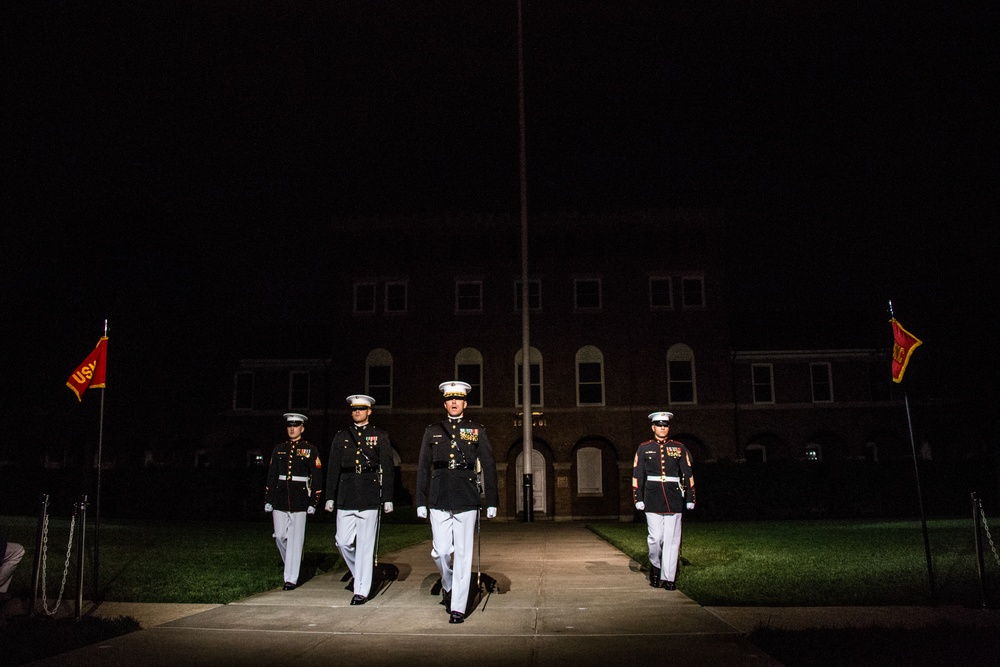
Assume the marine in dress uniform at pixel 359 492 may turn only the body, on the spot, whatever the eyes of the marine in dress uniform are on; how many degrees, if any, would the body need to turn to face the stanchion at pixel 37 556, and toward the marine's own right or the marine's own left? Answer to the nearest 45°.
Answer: approximately 90° to the marine's own right

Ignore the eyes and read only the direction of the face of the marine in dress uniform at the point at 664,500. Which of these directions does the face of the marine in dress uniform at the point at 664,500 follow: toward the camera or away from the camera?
toward the camera

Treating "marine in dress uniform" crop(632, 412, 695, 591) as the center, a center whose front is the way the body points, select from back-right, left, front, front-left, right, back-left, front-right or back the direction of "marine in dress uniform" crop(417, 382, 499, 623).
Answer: front-right

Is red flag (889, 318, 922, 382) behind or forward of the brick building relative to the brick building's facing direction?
forward

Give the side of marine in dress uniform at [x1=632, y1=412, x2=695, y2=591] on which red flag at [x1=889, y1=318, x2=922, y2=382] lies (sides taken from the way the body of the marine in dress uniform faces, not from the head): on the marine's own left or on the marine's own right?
on the marine's own left

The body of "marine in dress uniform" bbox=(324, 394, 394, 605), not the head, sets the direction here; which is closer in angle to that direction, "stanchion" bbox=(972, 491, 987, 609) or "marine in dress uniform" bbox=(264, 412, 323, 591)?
the stanchion

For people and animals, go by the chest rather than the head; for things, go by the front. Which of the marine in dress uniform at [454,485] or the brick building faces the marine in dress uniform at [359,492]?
the brick building

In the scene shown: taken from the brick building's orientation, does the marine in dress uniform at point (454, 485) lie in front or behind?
in front

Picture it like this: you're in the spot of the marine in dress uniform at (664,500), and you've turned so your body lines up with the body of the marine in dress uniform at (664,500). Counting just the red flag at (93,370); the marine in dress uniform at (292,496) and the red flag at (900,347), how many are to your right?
2

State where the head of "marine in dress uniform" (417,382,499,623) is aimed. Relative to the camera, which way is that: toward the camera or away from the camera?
toward the camera

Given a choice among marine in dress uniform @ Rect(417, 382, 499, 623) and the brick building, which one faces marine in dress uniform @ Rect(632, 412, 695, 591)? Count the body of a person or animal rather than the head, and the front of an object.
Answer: the brick building

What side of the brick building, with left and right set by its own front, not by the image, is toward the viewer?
front

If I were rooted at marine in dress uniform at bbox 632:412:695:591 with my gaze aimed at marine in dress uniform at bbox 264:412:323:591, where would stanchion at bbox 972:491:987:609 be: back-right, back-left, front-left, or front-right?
back-left

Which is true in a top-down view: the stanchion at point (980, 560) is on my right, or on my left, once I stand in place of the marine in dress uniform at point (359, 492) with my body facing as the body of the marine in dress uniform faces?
on my left

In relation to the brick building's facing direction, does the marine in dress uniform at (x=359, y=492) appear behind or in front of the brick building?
in front

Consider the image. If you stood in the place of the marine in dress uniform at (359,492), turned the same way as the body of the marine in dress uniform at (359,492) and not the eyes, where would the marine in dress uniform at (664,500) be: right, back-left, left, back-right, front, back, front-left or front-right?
left
